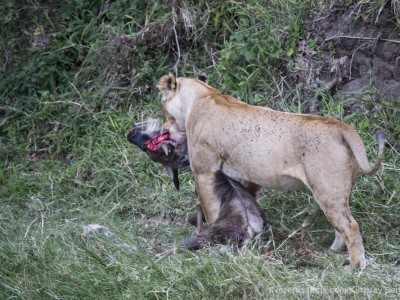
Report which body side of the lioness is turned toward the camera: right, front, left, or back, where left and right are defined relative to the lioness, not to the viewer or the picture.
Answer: left
